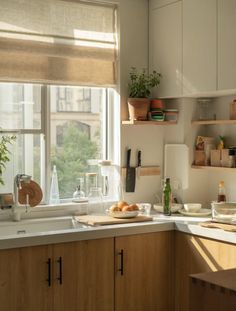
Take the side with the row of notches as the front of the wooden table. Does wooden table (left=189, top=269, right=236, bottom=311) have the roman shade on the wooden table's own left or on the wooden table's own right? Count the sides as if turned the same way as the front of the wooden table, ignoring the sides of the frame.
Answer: on the wooden table's own right

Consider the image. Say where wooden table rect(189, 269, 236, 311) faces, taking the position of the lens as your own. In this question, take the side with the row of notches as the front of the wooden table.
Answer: facing the viewer and to the left of the viewer

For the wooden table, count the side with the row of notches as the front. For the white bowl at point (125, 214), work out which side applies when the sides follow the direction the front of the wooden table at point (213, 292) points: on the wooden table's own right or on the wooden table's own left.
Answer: on the wooden table's own right

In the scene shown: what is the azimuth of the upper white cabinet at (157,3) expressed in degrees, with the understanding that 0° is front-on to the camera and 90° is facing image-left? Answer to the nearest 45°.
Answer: approximately 45°

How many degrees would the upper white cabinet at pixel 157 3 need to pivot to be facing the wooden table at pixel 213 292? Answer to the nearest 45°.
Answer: approximately 45° to its left

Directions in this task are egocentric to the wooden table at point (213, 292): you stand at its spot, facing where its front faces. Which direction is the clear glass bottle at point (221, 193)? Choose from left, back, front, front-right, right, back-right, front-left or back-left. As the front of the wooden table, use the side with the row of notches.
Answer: back-right
